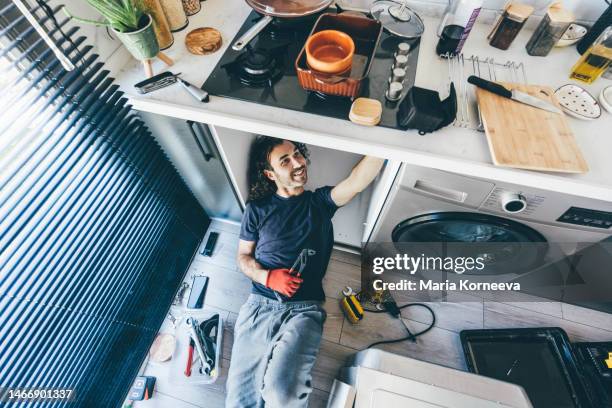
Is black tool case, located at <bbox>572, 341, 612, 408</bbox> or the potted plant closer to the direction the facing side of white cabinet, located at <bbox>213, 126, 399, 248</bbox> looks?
the black tool case

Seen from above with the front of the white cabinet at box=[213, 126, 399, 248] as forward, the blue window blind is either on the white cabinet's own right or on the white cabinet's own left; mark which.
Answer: on the white cabinet's own right

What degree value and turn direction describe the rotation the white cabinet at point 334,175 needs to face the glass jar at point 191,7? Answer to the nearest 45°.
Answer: approximately 135° to its right

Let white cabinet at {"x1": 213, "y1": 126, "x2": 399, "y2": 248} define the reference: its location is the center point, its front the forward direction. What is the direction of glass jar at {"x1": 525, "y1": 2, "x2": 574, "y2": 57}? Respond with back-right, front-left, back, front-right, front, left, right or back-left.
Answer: left

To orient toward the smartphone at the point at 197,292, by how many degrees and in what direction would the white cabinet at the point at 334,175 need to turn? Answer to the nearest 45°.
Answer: approximately 45° to its right

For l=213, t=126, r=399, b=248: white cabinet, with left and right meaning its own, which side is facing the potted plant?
right

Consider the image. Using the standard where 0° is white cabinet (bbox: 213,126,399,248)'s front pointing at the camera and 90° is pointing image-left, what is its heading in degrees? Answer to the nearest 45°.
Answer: approximately 0°

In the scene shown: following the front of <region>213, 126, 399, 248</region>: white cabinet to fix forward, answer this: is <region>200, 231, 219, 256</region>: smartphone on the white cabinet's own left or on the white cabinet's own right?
on the white cabinet's own right

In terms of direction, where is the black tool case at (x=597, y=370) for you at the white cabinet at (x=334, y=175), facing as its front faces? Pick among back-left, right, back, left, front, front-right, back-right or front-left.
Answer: front-left
